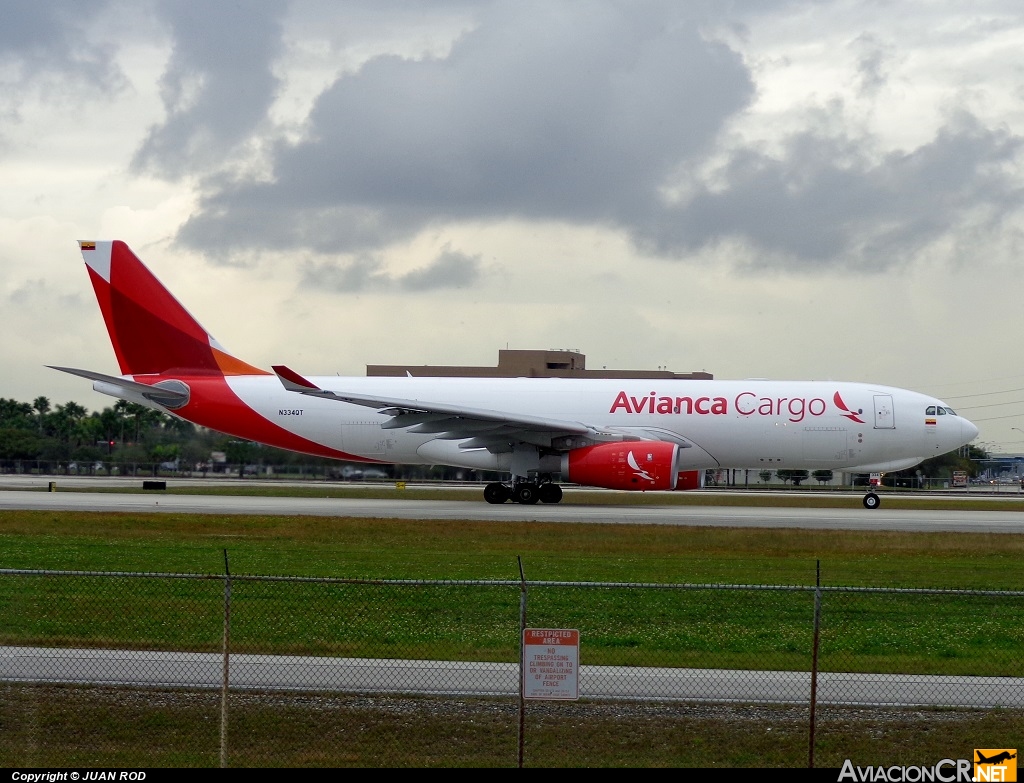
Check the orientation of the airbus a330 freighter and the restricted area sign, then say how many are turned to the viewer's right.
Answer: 1

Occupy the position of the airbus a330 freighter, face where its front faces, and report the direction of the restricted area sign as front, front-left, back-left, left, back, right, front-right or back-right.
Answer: right

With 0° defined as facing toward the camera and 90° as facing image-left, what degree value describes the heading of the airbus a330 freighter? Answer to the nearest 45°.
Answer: approximately 270°

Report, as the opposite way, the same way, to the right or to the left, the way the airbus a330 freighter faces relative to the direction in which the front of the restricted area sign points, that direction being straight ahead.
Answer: to the left

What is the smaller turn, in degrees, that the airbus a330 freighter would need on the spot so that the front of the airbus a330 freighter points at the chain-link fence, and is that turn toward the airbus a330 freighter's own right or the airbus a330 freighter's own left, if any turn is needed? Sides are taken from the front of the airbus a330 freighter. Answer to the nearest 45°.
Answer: approximately 90° to the airbus a330 freighter's own right

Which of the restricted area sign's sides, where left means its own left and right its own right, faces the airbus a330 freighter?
back

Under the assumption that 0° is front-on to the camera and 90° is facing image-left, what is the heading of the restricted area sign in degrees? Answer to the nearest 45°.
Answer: approximately 0°
